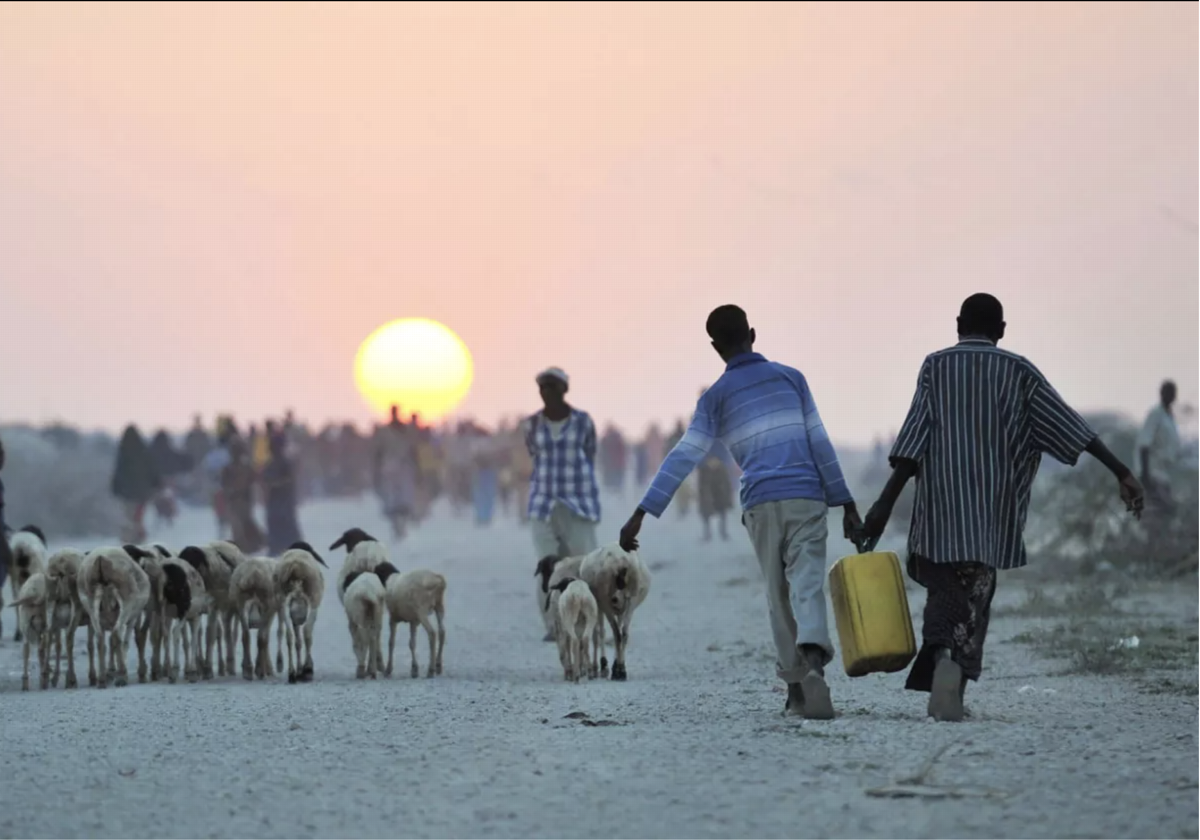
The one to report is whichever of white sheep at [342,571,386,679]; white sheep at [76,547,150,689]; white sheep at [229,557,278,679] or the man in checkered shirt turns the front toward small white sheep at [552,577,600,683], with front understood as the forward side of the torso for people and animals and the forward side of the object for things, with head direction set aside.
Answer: the man in checkered shirt

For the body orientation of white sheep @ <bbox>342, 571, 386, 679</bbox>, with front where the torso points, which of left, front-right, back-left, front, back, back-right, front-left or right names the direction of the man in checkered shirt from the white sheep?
front-right

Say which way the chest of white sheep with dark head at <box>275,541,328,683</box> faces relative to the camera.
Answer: away from the camera

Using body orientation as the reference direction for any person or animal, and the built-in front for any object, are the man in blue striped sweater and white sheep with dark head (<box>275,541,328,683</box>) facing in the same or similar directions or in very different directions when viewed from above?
same or similar directions

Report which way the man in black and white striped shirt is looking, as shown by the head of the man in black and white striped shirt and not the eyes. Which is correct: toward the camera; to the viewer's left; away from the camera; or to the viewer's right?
away from the camera

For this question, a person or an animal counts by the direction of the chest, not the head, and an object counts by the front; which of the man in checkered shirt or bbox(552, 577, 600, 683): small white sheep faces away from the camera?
the small white sheep

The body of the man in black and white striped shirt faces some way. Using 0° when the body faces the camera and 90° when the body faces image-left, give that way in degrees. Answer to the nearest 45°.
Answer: approximately 180°

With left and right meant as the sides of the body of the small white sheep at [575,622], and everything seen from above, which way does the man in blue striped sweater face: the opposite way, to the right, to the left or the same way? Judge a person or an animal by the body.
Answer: the same way

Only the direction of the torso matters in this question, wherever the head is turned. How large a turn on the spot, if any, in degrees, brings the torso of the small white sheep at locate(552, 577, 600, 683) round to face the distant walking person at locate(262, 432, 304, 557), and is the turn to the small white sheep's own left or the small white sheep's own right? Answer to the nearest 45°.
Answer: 0° — it already faces them

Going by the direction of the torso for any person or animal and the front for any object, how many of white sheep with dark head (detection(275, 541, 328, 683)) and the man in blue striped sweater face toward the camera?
0

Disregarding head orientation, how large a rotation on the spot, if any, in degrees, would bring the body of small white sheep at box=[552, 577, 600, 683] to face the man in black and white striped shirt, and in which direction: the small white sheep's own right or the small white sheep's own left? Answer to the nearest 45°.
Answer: approximately 135° to the small white sheep's own right

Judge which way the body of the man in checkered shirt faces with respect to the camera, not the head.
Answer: toward the camera

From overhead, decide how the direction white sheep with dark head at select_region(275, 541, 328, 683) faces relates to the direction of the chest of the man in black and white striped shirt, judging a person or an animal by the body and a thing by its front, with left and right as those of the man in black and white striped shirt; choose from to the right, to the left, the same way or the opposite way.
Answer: the same way

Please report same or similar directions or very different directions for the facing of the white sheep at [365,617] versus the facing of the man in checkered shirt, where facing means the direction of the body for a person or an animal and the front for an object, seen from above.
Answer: very different directions

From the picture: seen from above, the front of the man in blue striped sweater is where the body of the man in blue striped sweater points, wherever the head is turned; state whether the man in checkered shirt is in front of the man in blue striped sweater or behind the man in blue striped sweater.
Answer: in front

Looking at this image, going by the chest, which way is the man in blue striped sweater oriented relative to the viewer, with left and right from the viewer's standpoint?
facing away from the viewer

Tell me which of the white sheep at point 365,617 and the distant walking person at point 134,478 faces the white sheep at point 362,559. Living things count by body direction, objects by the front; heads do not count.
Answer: the white sheep at point 365,617

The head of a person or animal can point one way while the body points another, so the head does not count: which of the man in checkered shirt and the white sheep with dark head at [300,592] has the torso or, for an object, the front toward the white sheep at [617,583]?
the man in checkered shirt

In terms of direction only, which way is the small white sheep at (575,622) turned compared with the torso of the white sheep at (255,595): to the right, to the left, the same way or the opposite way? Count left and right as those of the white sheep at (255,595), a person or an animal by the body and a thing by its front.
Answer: the same way

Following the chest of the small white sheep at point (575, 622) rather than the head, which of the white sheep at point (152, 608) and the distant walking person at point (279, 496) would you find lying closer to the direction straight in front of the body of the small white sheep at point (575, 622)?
the distant walking person
